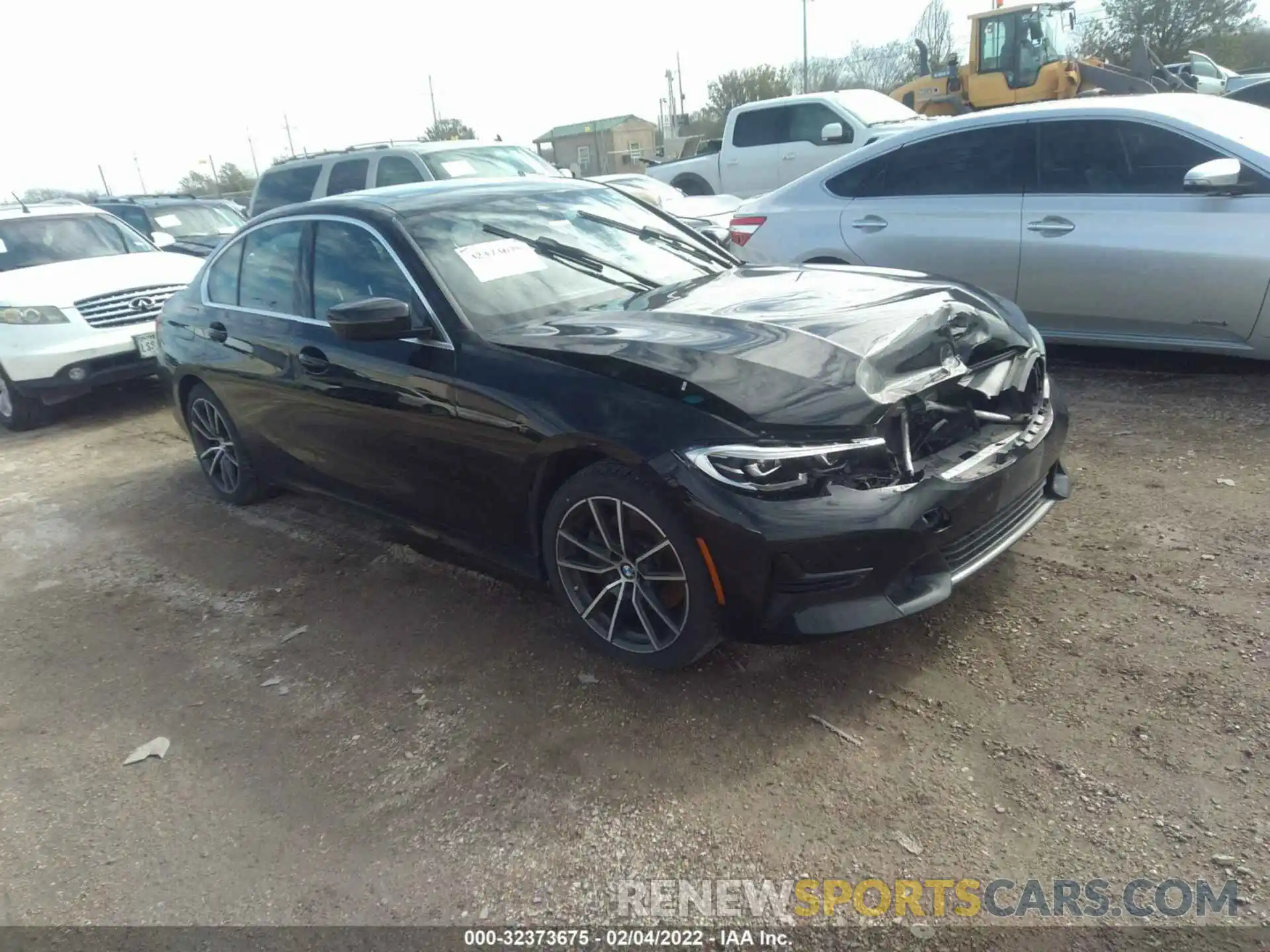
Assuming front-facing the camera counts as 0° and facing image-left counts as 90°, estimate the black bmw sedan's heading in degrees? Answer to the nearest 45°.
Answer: approximately 315°

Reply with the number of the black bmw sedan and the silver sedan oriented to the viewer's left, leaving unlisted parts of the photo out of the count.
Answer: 0

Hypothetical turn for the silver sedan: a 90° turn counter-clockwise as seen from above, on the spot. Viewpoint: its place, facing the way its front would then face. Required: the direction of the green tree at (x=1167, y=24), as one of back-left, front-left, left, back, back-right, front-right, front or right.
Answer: front

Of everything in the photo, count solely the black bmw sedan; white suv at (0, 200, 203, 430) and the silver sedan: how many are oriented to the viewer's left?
0

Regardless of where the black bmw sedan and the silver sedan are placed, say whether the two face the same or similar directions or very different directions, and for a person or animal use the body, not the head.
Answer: same or similar directions

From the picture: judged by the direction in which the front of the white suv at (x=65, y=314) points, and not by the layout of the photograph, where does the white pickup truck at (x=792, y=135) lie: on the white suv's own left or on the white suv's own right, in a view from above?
on the white suv's own left

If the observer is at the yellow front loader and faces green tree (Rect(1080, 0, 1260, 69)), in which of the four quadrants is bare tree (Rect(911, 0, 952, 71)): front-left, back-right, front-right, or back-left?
front-left

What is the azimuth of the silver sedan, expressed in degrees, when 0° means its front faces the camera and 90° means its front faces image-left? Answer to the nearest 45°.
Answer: approximately 270°

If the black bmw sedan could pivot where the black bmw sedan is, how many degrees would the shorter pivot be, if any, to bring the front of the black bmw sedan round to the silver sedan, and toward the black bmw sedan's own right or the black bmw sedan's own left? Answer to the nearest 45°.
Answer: approximately 90° to the black bmw sedan's own left

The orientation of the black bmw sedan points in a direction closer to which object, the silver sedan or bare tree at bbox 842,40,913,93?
the silver sedan

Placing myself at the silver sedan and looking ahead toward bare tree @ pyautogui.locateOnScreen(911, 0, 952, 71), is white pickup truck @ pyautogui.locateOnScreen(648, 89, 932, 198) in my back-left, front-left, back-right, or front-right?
front-left

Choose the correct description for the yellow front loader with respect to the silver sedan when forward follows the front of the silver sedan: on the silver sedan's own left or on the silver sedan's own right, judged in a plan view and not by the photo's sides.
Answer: on the silver sedan's own left
